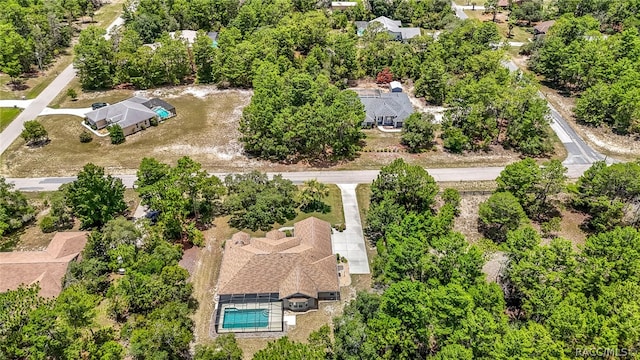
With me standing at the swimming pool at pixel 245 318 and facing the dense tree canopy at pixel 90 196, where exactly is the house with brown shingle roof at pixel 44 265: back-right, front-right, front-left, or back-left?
front-left

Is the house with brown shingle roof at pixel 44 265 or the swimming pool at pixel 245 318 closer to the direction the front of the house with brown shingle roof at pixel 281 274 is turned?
the house with brown shingle roof

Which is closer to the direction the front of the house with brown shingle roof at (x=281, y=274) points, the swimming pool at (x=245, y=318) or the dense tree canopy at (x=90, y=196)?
the dense tree canopy

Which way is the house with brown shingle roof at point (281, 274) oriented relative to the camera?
away from the camera

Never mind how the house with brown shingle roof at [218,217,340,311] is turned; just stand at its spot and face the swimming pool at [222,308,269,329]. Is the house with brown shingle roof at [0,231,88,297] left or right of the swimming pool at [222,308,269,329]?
right

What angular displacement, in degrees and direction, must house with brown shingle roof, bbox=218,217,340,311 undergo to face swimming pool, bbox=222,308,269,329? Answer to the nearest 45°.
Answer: approximately 135° to its left

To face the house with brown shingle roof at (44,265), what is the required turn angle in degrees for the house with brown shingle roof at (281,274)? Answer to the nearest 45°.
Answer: approximately 90° to its left

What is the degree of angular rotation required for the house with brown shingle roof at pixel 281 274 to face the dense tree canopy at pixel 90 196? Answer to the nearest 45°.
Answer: approximately 45° to its left

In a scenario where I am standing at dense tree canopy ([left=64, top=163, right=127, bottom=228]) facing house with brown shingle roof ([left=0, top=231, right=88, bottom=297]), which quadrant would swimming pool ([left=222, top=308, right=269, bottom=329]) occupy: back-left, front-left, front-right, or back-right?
front-left
